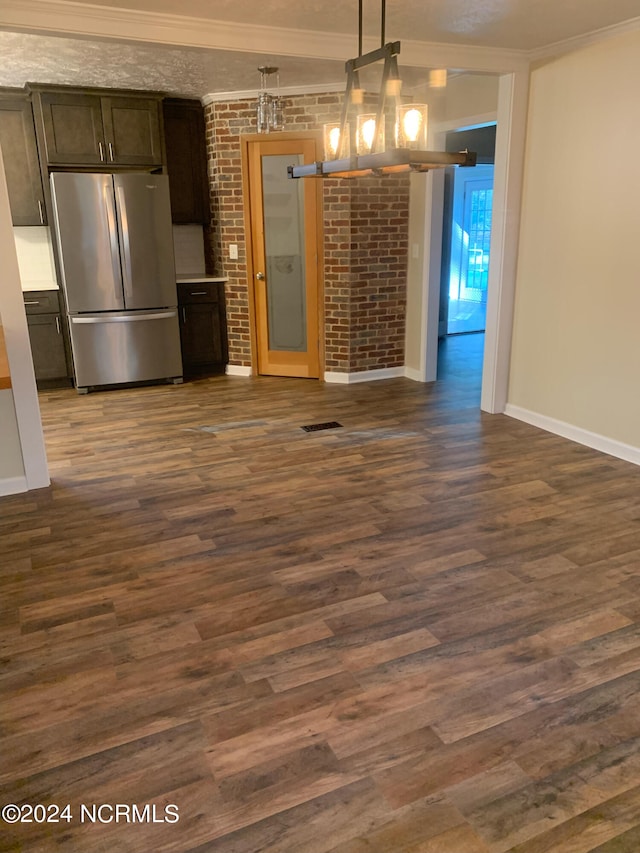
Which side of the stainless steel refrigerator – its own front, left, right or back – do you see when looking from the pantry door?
left

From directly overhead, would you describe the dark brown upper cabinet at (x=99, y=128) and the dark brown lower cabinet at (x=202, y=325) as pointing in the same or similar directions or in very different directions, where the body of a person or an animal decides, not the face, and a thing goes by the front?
same or similar directions

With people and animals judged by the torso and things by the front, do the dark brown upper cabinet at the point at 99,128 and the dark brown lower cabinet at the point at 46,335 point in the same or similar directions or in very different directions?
same or similar directions

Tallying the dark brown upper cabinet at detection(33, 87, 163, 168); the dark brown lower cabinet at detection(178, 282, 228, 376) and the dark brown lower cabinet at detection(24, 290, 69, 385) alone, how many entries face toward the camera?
3

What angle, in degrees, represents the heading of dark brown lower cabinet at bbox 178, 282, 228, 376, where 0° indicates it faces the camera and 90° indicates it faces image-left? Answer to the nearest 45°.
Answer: approximately 0°

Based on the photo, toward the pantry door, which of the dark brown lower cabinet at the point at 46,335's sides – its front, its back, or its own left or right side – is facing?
left

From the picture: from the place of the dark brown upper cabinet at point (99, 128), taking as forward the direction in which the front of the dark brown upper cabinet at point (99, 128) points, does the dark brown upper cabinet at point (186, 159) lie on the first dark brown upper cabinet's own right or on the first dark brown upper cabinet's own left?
on the first dark brown upper cabinet's own left

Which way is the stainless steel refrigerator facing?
toward the camera

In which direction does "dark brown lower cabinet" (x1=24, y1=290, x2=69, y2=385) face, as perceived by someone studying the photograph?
facing the viewer
